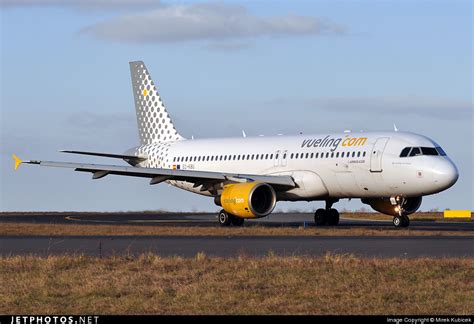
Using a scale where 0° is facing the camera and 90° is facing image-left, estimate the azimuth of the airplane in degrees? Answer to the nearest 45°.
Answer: approximately 315°
